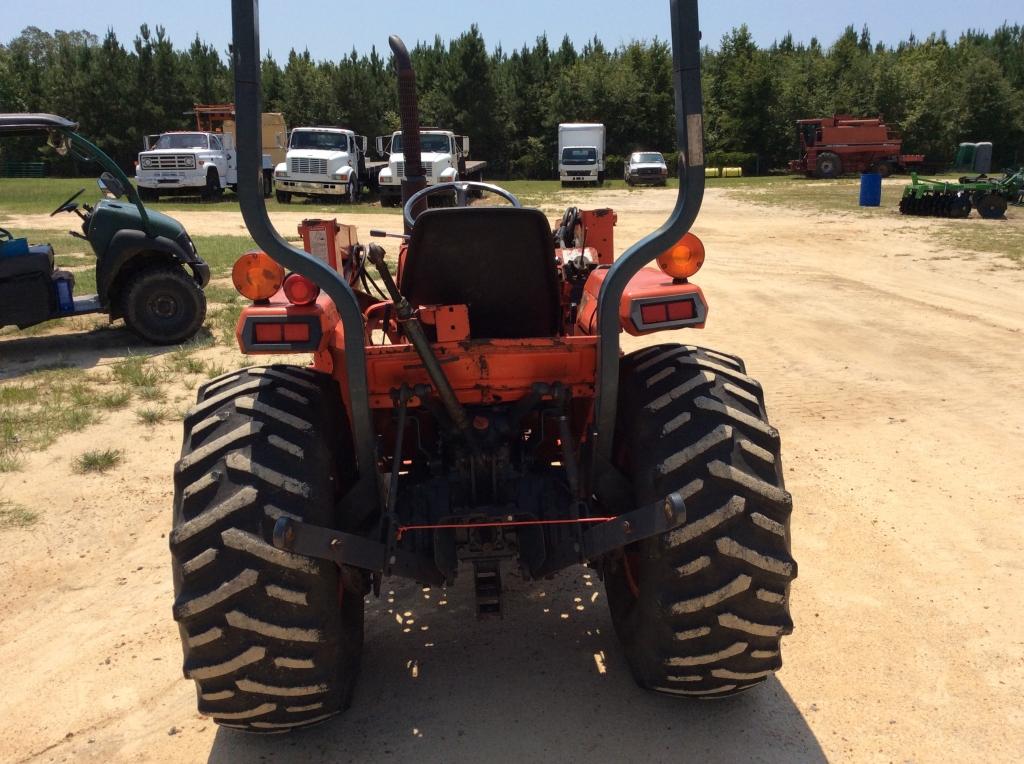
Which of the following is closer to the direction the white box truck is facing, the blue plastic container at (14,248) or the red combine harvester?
the blue plastic container

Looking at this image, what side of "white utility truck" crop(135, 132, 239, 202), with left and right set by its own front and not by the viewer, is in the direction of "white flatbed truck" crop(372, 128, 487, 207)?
left

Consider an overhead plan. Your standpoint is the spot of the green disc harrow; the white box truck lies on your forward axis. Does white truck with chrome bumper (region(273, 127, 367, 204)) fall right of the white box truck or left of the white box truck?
left

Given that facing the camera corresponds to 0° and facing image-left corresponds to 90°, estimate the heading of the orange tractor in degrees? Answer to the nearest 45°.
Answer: approximately 180°

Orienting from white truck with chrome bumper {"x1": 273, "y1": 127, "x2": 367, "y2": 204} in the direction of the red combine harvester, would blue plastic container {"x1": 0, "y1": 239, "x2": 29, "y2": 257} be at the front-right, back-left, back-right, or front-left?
back-right

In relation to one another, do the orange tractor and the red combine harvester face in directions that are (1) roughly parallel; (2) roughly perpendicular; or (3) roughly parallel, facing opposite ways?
roughly perpendicular

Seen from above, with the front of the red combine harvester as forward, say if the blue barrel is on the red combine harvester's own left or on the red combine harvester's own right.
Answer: on the red combine harvester's own left

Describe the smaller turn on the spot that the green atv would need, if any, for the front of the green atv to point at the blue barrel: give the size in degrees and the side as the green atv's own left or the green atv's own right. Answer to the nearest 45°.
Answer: approximately 45° to the green atv's own left

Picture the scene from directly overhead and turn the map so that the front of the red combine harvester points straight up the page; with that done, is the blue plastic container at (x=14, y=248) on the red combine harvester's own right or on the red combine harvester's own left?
on the red combine harvester's own left

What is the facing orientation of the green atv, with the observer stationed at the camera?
facing to the right of the viewer
